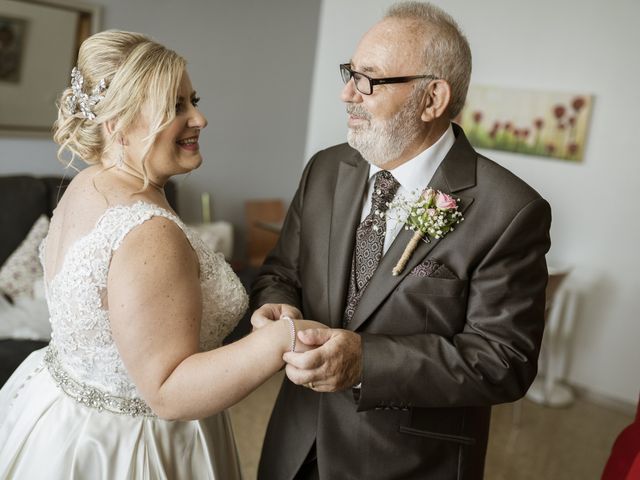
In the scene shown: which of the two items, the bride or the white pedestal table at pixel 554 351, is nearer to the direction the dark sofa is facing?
the bride

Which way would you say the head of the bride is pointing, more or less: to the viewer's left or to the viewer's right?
to the viewer's right

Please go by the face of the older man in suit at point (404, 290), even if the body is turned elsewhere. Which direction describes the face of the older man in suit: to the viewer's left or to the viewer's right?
to the viewer's left

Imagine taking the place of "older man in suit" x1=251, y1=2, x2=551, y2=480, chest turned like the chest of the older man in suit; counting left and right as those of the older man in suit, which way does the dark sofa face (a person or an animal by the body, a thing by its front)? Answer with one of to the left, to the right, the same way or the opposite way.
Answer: to the left

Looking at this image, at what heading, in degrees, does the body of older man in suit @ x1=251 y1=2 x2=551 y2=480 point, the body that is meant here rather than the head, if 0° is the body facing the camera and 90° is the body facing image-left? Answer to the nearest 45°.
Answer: approximately 45°

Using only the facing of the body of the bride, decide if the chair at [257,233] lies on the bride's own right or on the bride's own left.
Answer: on the bride's own left

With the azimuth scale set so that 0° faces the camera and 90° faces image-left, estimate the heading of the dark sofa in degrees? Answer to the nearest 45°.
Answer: approximately 0°

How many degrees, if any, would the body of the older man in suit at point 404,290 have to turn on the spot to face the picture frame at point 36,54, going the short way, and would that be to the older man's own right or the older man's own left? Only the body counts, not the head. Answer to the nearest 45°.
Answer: approximately 90° to the older man's own right

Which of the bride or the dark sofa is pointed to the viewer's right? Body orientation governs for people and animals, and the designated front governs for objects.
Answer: the bride

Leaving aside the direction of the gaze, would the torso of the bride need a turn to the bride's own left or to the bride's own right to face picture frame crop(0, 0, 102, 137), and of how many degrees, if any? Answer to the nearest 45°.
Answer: approximately 90° to the bride's own left

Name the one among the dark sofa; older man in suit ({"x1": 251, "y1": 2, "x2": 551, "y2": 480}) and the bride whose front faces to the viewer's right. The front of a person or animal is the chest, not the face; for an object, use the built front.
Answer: the bride

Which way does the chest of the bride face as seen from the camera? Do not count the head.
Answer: to the viewer's right

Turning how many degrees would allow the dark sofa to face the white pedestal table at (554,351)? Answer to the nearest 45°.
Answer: approximately 90° to its left
